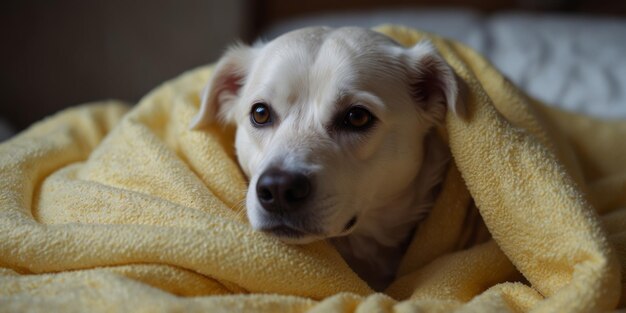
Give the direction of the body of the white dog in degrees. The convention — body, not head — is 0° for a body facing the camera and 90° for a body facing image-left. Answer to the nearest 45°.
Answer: approximately 45°
